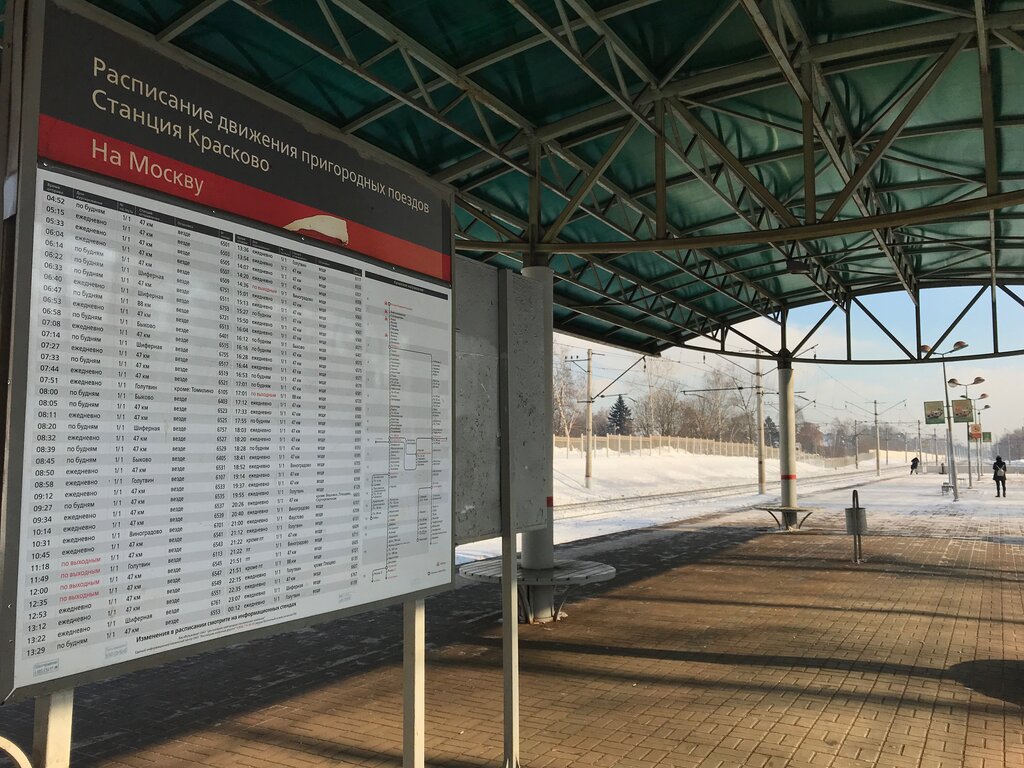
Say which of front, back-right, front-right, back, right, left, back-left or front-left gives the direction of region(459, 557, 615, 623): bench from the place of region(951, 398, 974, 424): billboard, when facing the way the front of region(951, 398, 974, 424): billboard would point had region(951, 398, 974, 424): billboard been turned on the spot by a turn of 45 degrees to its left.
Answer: front-right

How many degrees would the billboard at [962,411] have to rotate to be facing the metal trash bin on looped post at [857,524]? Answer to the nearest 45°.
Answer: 0° — it already faces it

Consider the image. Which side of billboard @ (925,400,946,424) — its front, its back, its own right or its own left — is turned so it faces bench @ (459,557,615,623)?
front

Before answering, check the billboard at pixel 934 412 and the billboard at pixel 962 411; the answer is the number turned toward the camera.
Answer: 2

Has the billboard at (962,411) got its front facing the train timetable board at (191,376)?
yes

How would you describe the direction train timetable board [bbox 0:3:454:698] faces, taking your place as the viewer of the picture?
facing the viewer and to the right of the viewer

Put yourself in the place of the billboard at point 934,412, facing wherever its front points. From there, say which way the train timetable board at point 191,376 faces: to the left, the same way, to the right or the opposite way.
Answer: to the left

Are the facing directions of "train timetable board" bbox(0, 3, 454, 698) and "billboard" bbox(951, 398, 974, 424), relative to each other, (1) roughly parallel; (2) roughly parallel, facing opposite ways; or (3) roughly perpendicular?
roughly perpendicular

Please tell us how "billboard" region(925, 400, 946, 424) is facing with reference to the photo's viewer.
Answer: facing the viewer

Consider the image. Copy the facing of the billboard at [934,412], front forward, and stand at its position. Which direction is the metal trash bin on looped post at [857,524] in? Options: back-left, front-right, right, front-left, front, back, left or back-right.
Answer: front

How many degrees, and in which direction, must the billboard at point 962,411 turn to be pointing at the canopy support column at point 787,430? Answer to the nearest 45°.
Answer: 0° — it already faces it

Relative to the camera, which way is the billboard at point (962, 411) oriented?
toward the camera

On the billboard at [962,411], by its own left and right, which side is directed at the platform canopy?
front

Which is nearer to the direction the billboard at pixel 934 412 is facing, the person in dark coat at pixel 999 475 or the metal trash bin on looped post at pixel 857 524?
the metal trash bin on looped post
